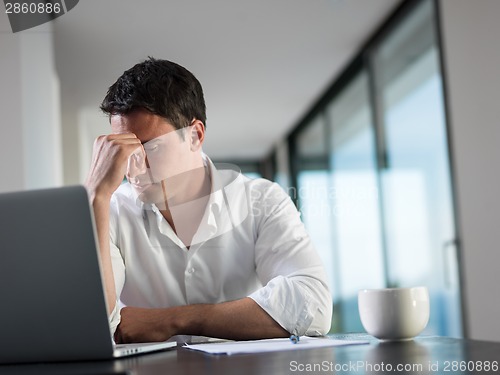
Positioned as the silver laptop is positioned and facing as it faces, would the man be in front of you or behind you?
in front

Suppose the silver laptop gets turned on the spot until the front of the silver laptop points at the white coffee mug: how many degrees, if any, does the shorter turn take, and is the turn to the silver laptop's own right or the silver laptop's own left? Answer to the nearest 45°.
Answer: approximately 45° to the silver laptop's own right

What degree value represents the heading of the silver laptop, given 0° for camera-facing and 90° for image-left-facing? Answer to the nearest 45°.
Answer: approximately 225°

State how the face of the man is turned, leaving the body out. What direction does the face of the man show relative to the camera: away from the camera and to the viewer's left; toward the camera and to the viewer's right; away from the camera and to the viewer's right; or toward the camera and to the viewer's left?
toward the camera and to the viewer's left
